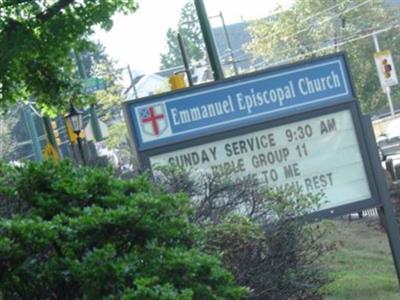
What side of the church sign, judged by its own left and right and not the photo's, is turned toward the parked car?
back

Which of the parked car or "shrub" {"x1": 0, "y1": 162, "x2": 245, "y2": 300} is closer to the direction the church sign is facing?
the shrub

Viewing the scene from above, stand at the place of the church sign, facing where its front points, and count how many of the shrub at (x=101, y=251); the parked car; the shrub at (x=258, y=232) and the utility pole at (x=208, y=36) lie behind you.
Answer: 2

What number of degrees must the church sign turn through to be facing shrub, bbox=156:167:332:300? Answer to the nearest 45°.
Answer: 0° — it already faces it

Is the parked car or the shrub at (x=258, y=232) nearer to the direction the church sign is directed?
the shrub

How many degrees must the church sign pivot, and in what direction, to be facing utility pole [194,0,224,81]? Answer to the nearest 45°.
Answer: approximately 180°

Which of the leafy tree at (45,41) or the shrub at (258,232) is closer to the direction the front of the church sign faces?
the shrub

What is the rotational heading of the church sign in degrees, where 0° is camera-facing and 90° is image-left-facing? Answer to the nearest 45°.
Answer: approximately 0°

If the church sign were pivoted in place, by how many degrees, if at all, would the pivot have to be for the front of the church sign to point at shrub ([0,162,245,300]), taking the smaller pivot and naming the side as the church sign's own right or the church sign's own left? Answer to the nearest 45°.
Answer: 0° — it already faces it
